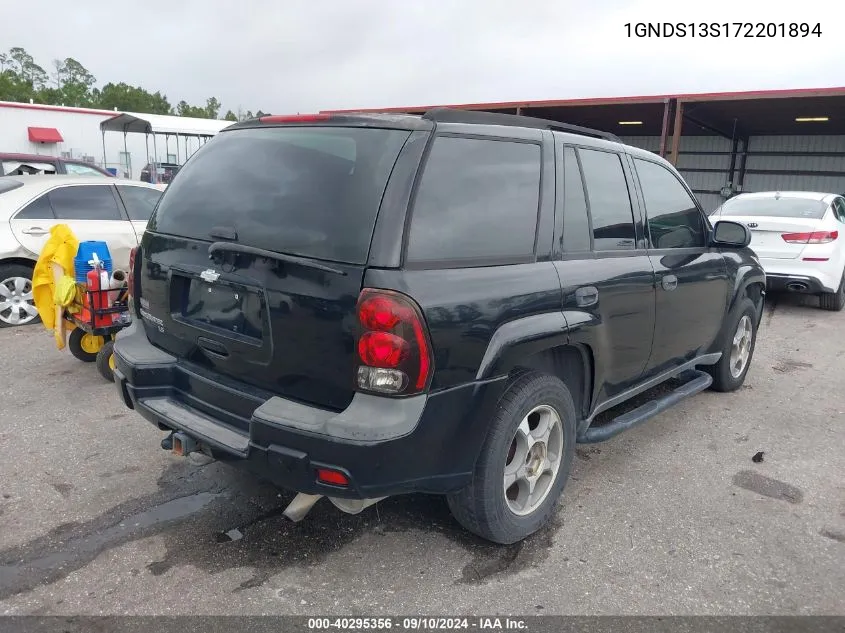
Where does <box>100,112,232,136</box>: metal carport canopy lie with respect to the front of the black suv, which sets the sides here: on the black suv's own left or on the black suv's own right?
on the black suv's own left

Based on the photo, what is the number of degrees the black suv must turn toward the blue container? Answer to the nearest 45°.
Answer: approximately 90° to its left

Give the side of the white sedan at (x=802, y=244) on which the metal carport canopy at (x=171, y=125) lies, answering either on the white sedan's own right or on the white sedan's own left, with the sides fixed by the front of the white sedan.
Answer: on the white sedan's own left

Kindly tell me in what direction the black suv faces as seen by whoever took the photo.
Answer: facing away from the viewer and to the right of the viewer

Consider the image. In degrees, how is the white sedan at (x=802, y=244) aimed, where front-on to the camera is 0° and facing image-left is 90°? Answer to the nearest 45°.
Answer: approximately 225°
